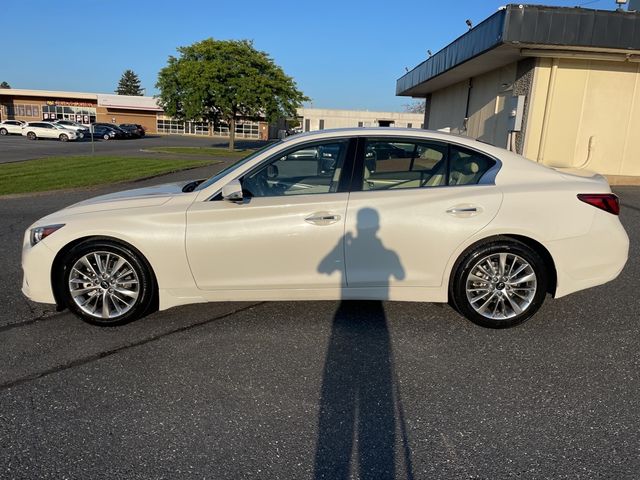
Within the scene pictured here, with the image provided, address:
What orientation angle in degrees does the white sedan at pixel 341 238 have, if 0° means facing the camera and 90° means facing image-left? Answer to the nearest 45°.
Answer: approximately 90°

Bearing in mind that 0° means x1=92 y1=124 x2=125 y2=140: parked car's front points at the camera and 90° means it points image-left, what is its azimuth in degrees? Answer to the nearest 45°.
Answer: approximately 315°

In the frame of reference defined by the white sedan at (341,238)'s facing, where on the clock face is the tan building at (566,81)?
The tan building is roughly at 4 o'clock from the white sedan.

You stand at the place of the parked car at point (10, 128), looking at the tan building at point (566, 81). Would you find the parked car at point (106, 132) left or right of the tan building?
left

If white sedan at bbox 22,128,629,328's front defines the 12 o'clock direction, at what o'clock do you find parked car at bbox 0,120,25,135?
The parked car is roughly at 2 o'clock from the white sedan.

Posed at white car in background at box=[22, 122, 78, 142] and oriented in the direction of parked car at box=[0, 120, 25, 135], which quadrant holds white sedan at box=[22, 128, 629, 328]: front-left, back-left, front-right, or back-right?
back-left

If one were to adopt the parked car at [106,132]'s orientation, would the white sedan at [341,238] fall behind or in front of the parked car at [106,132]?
in front
